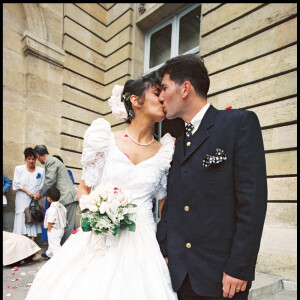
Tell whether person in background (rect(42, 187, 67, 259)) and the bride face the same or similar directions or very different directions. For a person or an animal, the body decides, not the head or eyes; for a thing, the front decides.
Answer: very different directions

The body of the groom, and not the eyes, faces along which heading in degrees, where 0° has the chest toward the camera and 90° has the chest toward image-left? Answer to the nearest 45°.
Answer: approximately 45°

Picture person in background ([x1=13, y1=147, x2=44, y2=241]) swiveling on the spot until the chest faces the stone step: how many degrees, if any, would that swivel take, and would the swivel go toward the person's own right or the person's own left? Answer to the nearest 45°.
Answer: approximately 45° to the person's own left

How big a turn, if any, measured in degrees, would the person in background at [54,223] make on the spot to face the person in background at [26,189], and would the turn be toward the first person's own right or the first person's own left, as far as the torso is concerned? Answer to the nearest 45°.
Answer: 0° — they already face them

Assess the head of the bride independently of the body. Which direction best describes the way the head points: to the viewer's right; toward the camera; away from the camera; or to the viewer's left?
to the viewer's right

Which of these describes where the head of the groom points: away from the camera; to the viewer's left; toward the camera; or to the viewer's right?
to the viewer's left

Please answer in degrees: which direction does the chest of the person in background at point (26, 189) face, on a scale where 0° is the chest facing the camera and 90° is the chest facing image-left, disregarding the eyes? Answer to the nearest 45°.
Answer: approximately 0°
